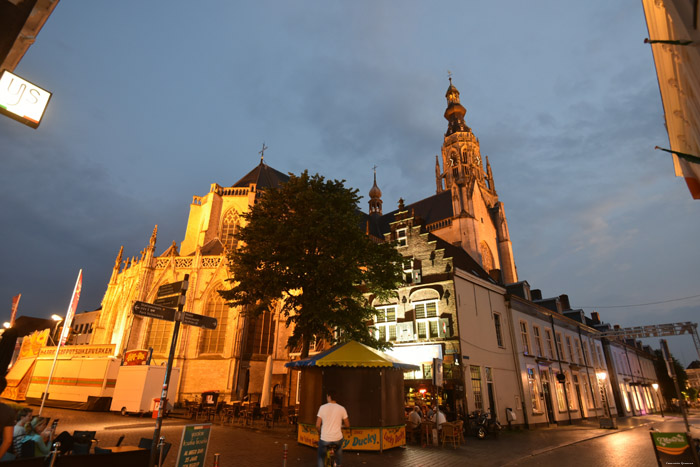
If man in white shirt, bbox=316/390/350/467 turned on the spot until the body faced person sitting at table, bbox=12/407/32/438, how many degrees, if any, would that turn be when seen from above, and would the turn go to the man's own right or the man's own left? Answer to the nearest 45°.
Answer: approximately 90° to the man's own left

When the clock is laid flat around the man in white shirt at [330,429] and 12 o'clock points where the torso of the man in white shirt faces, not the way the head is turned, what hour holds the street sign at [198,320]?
The street sign is roughly at 9 o'clock from the man in white shirt.

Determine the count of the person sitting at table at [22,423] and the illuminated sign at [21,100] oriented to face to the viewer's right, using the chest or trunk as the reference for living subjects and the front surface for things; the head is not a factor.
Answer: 1

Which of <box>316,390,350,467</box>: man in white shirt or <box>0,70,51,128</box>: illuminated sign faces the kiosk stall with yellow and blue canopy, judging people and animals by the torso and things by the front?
the man in white shirt

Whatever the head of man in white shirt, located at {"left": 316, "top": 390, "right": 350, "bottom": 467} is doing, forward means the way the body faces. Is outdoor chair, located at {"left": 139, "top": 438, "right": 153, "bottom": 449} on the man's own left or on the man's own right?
on the man's own left

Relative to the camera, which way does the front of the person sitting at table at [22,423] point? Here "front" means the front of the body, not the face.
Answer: to the viewer's right

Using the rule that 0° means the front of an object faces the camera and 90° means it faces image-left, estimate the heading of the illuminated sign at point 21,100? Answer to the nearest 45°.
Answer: approximately 0°

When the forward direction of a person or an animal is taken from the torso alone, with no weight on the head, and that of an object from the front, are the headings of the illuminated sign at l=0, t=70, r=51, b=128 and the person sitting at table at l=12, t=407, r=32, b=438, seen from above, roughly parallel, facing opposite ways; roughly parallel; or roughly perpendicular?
roughly perpendicular

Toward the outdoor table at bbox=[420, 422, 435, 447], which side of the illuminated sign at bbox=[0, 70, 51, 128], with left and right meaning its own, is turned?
left

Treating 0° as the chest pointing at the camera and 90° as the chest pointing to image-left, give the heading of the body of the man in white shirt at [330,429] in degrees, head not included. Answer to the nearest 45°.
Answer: approximately 180°
